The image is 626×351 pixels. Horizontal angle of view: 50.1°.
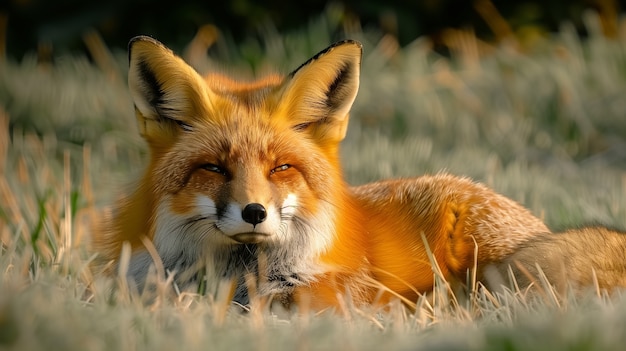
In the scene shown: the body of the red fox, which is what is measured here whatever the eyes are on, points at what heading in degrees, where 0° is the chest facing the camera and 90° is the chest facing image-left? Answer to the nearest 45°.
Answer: approximately 45°
